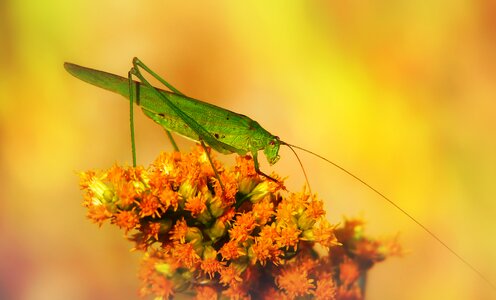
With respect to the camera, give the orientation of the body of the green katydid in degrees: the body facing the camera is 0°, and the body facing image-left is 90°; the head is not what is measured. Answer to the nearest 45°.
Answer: approximately 270°
